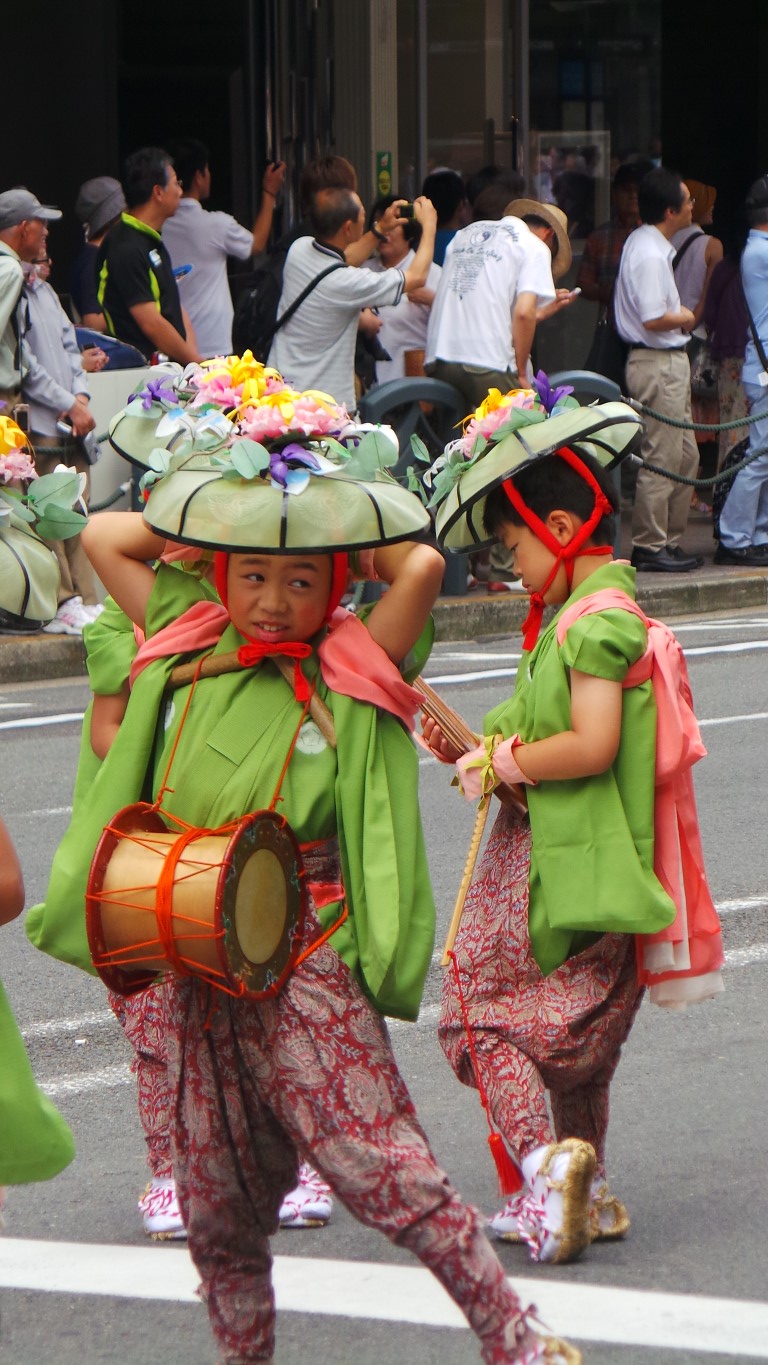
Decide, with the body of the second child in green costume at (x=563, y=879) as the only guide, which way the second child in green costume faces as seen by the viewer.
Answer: to the viewer's left

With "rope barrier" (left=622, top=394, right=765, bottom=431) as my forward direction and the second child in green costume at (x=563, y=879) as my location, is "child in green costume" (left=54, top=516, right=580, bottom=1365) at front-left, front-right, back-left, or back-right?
back-left

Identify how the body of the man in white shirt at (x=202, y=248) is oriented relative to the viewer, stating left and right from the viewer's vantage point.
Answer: facing away from the viewer and to the right of the viewer

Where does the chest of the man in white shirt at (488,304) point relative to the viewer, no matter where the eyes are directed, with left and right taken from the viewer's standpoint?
facing away from the viewer and to the right of the viewer

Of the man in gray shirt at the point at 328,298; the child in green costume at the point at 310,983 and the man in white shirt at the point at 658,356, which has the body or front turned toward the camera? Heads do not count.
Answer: the child in green costume

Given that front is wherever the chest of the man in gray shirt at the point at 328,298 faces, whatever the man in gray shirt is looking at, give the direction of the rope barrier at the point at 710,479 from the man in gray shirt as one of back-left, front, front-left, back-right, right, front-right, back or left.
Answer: front

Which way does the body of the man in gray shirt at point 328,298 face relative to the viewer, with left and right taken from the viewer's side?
facing away from the viewer and to the right of the viewer

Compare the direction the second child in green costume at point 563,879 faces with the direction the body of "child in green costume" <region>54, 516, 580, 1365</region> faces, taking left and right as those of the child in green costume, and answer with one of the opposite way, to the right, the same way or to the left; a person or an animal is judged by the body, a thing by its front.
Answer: to the right

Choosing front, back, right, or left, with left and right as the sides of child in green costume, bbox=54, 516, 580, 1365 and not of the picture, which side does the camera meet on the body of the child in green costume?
front

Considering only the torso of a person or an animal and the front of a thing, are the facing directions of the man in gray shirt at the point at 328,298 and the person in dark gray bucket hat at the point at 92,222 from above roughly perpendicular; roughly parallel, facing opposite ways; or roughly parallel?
roughly parallel

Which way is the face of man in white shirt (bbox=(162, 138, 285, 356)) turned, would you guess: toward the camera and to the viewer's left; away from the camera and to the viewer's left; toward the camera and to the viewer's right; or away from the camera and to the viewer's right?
away from the camera and to the viewer's right

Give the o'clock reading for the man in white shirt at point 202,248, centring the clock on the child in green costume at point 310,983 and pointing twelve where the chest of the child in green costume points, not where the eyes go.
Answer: The man in white shirt is roughly at 6 o'clock from the child in green costume.

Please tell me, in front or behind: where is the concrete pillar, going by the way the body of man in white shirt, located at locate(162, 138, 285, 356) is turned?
in front

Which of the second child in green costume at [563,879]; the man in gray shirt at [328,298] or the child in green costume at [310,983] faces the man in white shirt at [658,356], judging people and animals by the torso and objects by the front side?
the man in gray shirt

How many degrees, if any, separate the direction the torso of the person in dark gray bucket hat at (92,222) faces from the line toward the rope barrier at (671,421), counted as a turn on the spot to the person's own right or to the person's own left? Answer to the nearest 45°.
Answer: approximately 45° to the person's own right
